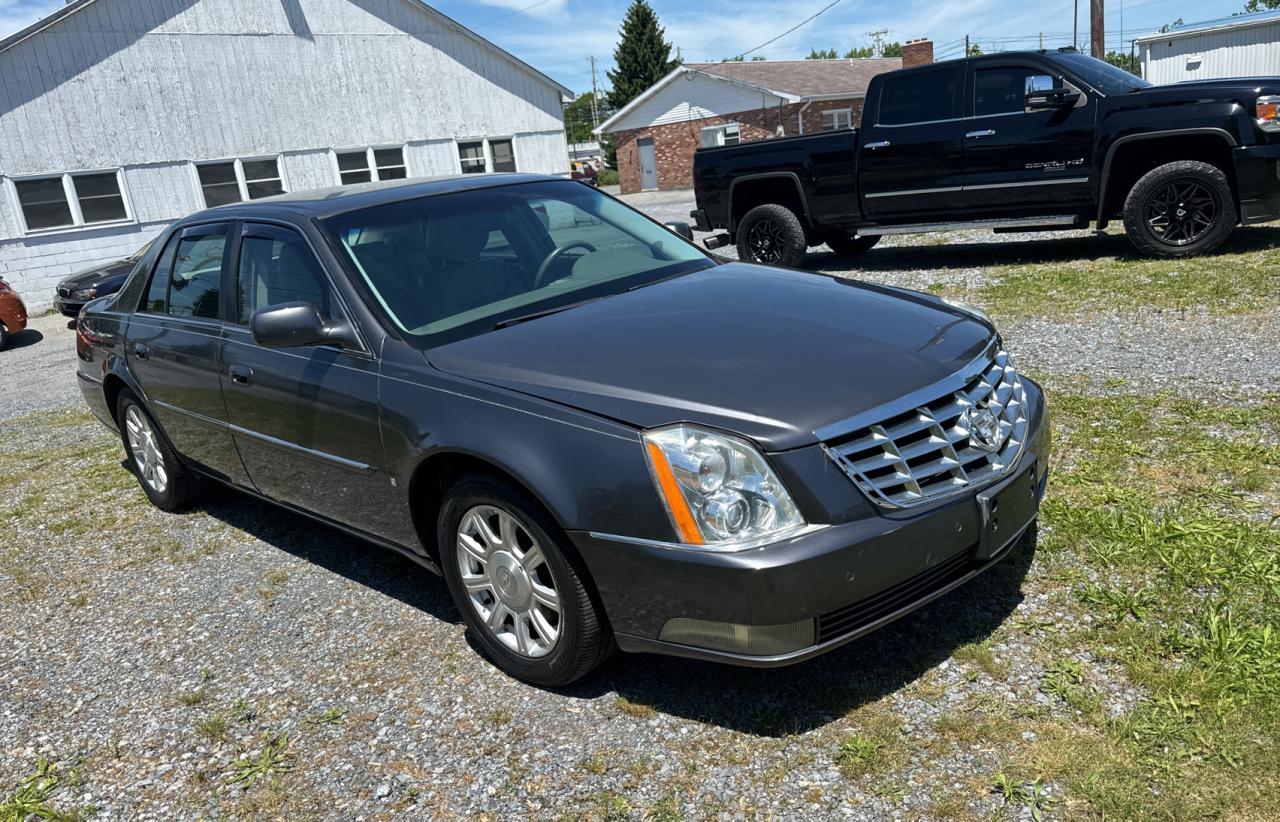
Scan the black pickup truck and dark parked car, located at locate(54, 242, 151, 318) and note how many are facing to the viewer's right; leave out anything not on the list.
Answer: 1

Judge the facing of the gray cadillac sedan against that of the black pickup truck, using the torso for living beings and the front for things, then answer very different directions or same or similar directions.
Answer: same or similar directions

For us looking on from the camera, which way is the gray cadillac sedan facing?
facing the viewer and to the right of the viewer

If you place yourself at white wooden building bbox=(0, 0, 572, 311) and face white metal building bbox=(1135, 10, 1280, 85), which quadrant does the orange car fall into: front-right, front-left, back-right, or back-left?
back-right

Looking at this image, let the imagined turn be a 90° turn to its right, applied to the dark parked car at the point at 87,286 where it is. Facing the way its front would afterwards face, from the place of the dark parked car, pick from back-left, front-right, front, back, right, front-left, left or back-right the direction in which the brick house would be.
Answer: right

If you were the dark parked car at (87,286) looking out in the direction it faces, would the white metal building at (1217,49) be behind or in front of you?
behind

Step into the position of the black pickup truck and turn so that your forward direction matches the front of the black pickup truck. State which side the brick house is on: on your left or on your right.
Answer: on your left

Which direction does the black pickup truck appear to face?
to the viewer's right

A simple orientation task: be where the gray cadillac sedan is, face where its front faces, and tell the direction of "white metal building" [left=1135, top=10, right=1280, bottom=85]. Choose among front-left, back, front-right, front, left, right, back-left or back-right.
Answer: left

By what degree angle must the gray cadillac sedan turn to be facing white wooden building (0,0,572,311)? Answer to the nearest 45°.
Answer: approximately 135° to its left

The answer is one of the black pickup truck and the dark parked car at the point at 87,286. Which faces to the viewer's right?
the black pickup truck

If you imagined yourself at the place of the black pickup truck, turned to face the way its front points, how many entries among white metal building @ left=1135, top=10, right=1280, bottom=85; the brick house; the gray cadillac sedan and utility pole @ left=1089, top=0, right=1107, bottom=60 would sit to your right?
1

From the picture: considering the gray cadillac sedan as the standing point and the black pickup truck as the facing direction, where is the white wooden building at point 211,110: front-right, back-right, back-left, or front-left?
front-left

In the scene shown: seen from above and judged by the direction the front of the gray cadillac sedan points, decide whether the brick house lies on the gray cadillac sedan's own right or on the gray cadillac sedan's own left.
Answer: on the gray cadillac sedan's own left
